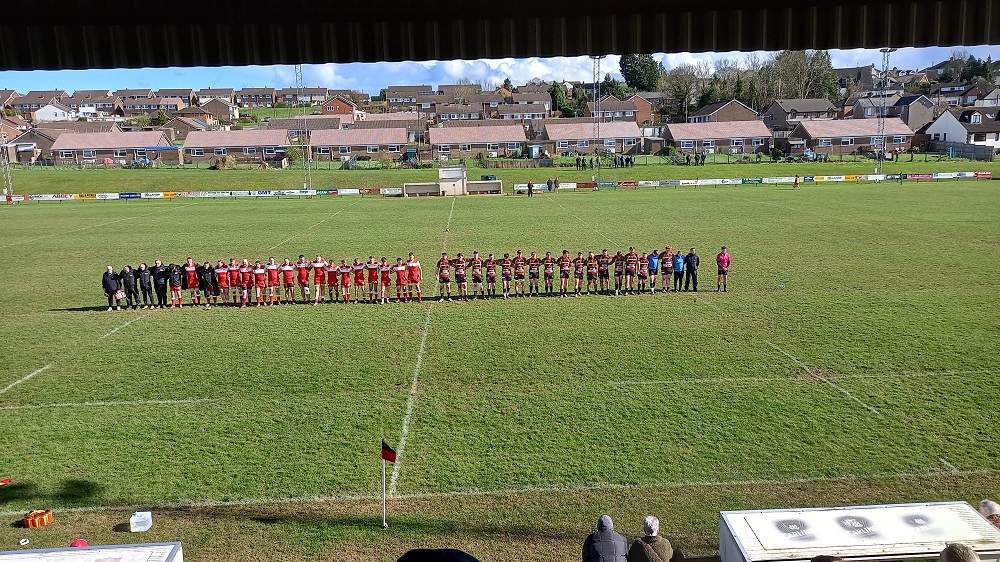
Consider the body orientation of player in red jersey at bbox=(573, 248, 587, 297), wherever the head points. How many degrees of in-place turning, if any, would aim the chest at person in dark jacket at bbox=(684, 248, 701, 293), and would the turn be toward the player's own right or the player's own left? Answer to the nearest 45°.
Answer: approximately 90° to the player's own left

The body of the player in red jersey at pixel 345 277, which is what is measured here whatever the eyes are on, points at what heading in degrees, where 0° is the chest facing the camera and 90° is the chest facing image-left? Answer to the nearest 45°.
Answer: approximately 0°

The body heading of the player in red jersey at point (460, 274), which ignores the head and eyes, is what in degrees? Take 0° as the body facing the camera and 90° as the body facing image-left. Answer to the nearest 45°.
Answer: approximately 0°

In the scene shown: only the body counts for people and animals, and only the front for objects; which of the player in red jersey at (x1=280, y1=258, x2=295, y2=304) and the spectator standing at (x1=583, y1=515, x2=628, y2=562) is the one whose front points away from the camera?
the spectator standing

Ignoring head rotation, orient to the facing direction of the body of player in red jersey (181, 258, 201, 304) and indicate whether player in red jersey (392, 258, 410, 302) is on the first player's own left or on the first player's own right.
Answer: on the first player's own left

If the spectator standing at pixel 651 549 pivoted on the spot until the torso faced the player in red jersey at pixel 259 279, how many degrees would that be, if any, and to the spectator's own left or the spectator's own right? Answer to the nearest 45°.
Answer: approximately 45° to the spectator's own left

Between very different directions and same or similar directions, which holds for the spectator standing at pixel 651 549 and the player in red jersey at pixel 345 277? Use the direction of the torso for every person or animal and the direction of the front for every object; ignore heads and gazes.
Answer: very different directions

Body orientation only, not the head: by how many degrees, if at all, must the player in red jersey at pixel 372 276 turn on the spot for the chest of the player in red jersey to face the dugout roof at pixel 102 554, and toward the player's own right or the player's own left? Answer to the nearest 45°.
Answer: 0° — they already face it

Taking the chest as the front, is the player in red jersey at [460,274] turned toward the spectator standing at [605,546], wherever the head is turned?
yes

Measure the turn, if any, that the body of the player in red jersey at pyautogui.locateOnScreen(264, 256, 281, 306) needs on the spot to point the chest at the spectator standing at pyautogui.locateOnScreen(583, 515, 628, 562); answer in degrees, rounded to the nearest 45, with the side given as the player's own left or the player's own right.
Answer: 0° — they already face them
